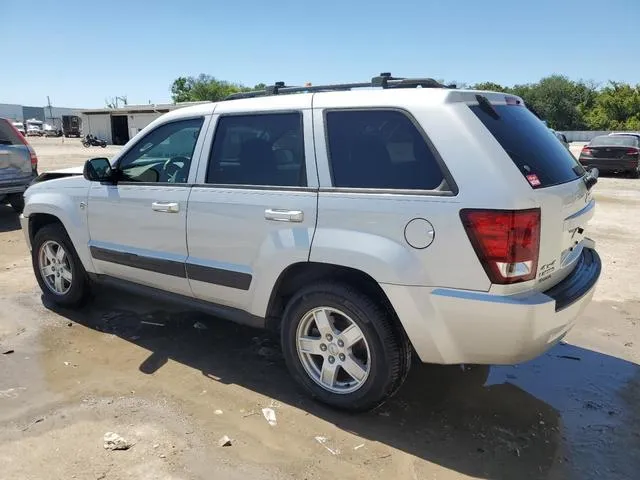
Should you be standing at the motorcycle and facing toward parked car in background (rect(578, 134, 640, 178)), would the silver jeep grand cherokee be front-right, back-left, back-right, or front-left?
front-right

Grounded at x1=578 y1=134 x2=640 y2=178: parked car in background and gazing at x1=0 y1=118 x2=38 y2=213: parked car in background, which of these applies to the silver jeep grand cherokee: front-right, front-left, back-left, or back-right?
front-left

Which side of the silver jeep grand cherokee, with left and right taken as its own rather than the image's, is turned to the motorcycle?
front

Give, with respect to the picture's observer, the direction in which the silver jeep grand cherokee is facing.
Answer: facing away from the viewer and to the left of the viewer

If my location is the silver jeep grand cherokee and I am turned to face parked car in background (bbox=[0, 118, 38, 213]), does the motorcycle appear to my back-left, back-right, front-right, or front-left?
front-right

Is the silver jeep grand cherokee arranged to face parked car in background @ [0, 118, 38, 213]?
yes

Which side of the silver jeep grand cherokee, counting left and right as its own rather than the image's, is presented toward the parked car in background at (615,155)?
right

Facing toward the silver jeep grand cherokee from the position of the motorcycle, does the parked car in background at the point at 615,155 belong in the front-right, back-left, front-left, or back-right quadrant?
front-left

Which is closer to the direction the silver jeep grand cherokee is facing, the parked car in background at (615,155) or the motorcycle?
the motorcycle
